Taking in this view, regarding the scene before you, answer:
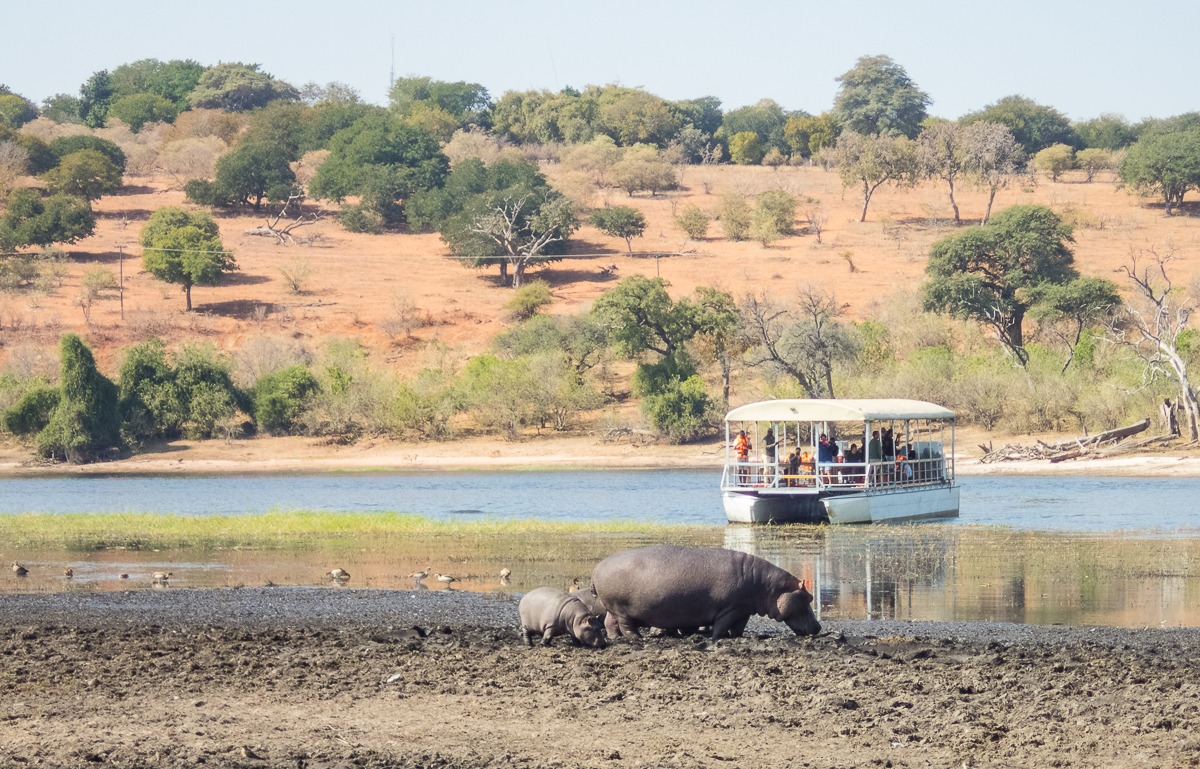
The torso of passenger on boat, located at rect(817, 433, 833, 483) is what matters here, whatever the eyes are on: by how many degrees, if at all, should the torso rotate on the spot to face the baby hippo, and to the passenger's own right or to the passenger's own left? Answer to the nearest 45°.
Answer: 0° — they already face it

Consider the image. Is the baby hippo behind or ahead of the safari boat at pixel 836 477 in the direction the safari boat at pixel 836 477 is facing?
ahead

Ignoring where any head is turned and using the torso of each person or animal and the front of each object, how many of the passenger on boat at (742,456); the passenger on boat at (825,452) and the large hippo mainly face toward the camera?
2

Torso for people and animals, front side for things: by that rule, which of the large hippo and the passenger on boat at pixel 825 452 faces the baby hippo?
the passenger on boat

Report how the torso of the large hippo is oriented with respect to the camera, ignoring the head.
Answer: to the viewer's right

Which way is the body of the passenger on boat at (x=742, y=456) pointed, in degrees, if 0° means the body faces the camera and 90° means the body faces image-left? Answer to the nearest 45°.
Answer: approximately 0°

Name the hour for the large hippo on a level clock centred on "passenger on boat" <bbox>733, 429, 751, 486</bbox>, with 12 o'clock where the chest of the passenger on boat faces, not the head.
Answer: The large hippo is roughly at 12 o'clock from the passenger on boat.

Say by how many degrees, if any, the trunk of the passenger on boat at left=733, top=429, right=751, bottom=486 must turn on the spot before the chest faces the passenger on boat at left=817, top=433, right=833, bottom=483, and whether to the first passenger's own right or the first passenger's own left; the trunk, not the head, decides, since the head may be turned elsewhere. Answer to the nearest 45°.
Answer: approximately 90° to the first passenger's own left
